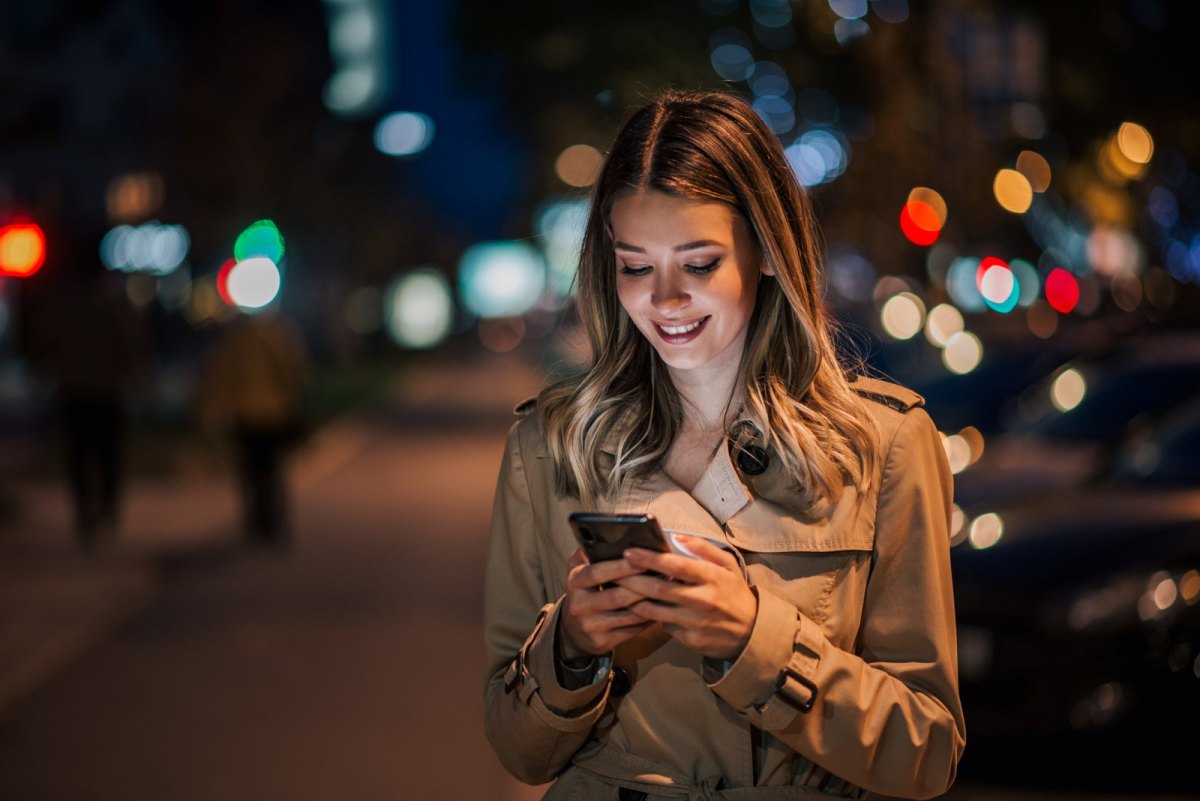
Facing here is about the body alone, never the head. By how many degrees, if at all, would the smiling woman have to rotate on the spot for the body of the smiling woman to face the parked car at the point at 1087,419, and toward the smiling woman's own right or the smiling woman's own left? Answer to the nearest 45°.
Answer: approximately 180°

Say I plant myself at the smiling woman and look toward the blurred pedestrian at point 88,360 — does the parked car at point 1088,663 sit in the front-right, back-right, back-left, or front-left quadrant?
front-right

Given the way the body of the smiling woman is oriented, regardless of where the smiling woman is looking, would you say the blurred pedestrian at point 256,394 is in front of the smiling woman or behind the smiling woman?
behind

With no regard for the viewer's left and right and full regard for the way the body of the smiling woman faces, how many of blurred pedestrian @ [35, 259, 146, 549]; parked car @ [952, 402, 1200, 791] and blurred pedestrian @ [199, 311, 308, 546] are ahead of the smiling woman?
0

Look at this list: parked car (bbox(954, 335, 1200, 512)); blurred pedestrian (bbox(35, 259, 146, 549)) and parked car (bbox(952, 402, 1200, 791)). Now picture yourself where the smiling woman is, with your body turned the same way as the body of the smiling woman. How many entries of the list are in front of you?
0

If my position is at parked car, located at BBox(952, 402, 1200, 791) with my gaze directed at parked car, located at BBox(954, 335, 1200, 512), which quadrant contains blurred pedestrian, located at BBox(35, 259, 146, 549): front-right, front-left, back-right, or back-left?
front-left

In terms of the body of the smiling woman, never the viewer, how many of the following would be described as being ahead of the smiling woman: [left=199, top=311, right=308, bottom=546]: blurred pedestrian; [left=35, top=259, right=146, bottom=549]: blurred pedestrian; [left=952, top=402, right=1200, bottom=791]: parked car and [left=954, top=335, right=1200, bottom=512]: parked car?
0

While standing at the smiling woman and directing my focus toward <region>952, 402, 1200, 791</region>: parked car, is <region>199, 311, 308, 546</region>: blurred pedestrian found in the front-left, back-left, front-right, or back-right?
front-left

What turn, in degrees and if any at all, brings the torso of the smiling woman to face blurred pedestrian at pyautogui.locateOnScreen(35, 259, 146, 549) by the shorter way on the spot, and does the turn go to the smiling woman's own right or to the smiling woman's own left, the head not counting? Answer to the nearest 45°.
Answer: approximately 135° to the smiling woman's own right

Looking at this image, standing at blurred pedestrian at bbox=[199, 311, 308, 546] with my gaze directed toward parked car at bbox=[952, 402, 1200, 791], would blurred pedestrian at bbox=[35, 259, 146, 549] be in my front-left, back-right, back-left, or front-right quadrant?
back-right

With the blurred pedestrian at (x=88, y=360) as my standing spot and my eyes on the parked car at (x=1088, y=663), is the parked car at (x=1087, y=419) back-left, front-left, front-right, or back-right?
front-left

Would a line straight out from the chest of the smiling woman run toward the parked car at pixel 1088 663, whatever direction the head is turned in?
no

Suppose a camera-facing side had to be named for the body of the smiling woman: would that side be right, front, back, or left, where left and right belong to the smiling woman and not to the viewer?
front
